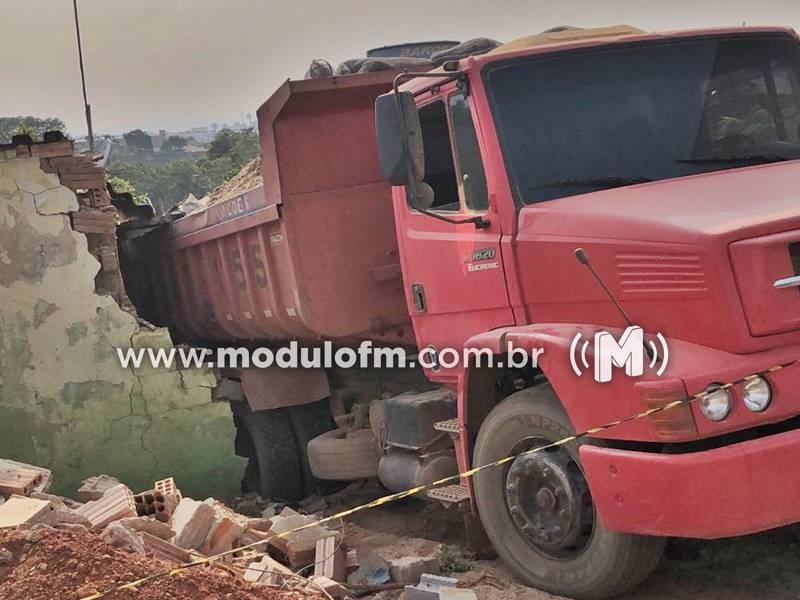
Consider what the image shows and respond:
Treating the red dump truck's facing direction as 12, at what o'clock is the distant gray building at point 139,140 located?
The distant gray building is roughly at 7 o'clock from the red dump truck.

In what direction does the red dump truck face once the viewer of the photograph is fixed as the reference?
facing the viewer and to the right of the viewer

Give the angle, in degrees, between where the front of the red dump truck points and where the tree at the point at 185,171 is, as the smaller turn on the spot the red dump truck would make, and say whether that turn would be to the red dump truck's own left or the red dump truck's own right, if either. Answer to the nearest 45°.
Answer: approximately 135° to the red dump truck's own left

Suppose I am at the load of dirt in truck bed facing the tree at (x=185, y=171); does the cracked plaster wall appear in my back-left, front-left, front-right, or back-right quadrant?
back-left

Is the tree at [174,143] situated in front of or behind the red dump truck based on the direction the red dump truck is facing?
behind

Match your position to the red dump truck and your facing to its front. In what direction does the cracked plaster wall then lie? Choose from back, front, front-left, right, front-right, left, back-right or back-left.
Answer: back
